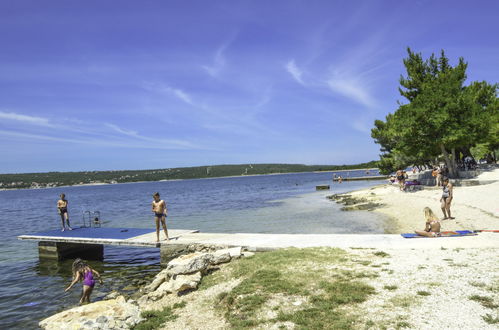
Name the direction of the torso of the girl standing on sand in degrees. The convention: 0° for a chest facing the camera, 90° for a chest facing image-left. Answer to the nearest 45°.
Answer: approximately 45°

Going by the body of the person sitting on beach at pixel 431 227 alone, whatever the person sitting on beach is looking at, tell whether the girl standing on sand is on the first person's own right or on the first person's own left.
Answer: on the first person's own right

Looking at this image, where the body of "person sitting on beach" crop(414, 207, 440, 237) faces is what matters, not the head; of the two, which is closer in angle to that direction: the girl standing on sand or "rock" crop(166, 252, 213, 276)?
the rock

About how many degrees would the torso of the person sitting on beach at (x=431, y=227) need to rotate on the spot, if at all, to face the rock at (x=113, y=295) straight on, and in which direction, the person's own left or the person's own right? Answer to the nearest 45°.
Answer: approximately 45° to the person's own left

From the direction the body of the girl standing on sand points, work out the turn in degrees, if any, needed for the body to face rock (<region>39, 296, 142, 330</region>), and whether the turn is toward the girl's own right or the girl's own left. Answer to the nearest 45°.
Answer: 0° — they already face it

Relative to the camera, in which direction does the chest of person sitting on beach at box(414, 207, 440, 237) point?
to the viewer's left

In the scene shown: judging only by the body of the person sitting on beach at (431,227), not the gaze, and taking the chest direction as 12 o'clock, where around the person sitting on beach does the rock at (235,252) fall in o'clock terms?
The rock is roughly at 11 o'clock from the person sitting on beach.

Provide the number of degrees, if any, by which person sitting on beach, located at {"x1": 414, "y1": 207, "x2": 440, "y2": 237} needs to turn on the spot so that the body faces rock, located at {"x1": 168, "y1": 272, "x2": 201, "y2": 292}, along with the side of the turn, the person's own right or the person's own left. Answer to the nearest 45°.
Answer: approximately 45° to the person's own left

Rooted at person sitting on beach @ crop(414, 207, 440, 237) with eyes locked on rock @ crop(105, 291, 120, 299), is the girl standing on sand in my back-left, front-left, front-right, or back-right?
back-right
